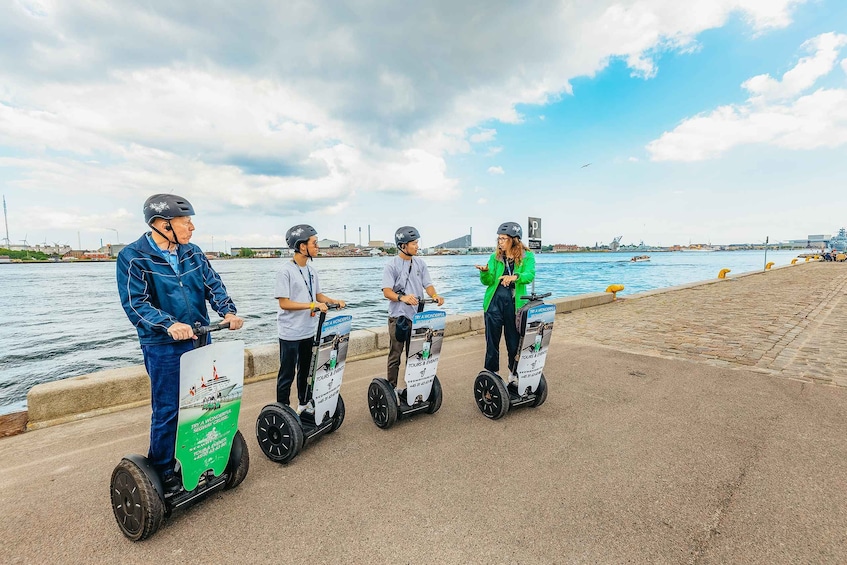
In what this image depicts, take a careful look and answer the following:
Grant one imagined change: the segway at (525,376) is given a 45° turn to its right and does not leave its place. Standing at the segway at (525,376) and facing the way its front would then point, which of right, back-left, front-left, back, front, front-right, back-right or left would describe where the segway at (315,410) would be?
front-right

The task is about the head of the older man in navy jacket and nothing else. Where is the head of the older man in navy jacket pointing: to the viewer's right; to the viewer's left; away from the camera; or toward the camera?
to the viewer's right

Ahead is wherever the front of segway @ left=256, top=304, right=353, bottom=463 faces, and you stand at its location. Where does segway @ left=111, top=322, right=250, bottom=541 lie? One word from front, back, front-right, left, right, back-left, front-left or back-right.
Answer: right

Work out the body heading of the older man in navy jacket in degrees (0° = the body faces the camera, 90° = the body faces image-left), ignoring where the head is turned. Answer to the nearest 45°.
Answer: approximately 315°

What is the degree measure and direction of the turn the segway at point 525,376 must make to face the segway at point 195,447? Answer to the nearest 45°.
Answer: approximately 90° to its right

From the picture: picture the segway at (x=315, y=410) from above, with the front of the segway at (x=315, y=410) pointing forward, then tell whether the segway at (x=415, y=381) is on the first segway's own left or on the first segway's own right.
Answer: on the first segway's own left

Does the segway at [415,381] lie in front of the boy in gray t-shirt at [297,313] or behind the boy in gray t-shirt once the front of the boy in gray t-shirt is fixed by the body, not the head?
in front

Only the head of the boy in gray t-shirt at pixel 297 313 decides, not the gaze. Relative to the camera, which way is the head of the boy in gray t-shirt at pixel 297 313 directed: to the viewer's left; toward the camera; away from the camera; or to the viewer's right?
to the viewer's right

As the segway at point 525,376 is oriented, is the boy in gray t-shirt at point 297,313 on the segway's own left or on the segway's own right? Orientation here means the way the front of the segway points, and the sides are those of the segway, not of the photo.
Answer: on the segway's own right

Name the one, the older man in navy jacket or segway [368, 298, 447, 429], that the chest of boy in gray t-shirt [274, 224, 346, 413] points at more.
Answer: the segway

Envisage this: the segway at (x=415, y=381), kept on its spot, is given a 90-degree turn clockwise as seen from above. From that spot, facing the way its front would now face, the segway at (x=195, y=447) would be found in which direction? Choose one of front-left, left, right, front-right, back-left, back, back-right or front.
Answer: front

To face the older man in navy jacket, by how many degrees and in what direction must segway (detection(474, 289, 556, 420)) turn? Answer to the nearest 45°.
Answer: approximately 90° to its right

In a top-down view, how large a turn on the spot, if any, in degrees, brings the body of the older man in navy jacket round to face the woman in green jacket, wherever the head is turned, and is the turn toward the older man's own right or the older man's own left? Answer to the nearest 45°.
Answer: approximately 45° to the older man's own left
